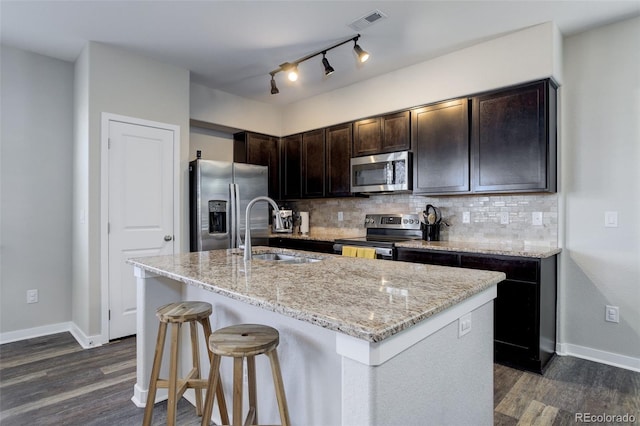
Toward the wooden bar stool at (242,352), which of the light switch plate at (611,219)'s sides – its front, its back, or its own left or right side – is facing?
front

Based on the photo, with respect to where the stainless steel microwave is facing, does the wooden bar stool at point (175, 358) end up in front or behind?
in front

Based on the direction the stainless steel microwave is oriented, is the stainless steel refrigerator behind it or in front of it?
in front

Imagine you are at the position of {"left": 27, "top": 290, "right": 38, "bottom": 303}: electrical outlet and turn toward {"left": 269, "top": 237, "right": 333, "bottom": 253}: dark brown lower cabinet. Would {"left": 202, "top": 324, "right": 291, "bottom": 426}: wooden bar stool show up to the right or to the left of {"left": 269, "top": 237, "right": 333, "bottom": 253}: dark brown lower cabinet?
right

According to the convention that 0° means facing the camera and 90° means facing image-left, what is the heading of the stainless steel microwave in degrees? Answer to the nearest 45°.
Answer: approximately 45°

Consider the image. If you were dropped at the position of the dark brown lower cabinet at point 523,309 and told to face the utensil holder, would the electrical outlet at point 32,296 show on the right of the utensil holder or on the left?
left

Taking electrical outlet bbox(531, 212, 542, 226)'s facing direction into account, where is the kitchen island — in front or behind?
in front

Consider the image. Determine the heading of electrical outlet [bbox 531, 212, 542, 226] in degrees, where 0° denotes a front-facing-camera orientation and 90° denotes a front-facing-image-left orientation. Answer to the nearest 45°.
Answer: approximately 0°

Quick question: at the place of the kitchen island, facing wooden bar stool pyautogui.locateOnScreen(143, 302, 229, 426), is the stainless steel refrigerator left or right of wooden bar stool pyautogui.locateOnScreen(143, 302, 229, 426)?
right

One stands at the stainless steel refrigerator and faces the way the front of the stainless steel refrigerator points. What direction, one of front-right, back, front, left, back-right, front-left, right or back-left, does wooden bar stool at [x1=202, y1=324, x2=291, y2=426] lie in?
front-right
